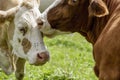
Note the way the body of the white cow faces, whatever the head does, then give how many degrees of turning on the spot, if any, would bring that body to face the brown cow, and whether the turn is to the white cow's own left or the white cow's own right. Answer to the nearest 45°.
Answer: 0° — it already faces it

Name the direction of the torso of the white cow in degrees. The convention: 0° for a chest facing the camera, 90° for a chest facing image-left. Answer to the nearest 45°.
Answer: approximately 315°

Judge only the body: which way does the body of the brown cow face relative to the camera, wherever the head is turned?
to the viewer's left

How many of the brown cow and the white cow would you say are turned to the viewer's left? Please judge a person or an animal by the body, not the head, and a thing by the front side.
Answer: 1
